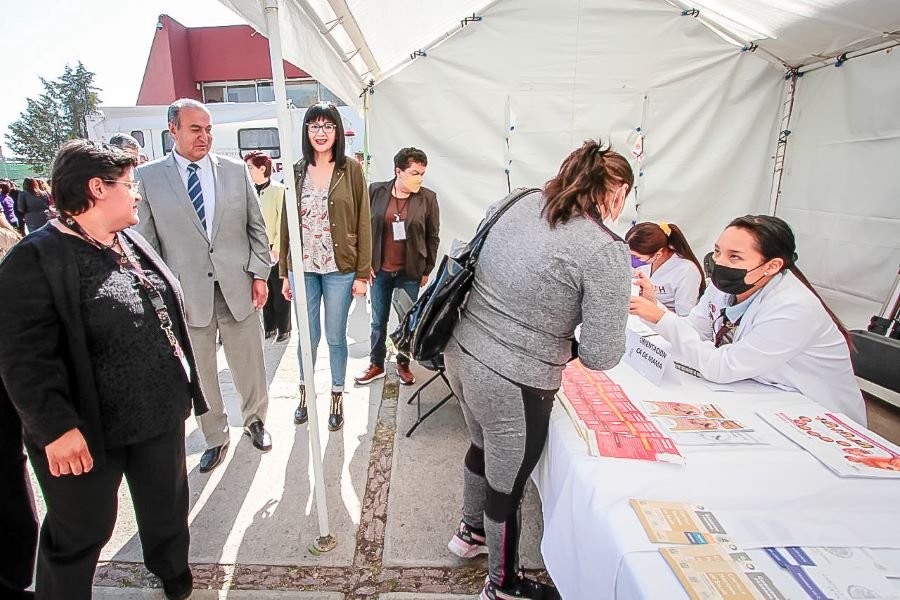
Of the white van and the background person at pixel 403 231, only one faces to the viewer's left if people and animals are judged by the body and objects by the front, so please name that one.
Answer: the white van

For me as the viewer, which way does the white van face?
facing to the left of the viewer

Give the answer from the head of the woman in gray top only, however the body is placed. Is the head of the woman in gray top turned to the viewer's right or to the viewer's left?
to the viewer's right

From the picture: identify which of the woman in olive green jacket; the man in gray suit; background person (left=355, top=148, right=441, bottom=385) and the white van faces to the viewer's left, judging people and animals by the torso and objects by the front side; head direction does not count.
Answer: the white van

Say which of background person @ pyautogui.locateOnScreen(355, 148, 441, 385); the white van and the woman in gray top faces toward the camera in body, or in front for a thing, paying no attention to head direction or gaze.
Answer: the background person

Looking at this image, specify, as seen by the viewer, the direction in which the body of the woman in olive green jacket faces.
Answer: toward the camera

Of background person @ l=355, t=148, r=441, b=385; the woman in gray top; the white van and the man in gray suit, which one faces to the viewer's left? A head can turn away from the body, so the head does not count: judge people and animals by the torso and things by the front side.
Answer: the white van

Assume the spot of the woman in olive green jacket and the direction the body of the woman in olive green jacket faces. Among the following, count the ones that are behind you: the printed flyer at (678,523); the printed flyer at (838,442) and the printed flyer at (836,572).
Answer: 0

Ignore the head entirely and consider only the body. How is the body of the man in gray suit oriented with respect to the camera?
toward the camera

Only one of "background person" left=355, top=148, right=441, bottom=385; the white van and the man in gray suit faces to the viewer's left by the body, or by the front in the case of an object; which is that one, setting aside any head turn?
the white van

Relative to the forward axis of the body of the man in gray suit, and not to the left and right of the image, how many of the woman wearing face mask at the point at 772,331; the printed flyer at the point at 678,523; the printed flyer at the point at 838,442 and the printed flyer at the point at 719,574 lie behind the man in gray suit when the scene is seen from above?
0

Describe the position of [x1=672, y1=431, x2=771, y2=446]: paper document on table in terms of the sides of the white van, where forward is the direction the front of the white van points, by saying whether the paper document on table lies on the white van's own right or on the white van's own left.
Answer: on the white van's own left

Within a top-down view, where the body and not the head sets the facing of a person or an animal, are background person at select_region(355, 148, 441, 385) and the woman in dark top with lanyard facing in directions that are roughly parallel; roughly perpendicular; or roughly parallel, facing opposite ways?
roughly perpendicular

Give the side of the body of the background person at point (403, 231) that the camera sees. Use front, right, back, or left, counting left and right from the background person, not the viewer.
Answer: front

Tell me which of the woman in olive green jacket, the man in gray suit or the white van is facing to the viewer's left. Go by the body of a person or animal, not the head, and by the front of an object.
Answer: the white van

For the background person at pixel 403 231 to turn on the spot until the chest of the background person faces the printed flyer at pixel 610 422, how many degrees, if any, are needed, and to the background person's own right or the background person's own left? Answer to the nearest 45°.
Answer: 0° — they already face it

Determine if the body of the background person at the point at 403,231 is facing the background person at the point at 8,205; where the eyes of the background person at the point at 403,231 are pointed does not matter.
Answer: no

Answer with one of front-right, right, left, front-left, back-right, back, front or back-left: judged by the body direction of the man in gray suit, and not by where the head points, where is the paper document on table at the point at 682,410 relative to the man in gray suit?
front-left

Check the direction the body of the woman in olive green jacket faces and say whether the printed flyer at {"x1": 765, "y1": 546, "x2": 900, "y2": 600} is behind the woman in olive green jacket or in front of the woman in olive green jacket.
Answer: in front

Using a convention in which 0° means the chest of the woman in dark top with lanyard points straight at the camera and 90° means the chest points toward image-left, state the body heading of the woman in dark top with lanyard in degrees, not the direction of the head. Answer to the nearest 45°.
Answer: approximately 315°
